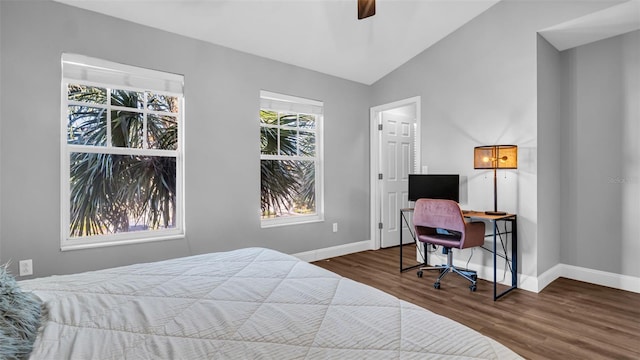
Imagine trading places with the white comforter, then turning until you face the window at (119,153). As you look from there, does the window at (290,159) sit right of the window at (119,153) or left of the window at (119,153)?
right

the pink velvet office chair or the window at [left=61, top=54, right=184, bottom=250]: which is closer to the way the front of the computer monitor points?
the pink velvet office chair

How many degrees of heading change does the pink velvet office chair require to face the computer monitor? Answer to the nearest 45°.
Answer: approximately 45° to its left

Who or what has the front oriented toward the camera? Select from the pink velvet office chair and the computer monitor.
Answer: the computer monitor

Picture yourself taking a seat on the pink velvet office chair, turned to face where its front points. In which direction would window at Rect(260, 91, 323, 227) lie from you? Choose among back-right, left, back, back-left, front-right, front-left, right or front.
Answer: back-left

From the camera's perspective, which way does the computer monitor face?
toward the camera

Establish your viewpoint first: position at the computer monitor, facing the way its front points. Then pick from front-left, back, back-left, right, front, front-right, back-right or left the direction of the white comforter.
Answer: front

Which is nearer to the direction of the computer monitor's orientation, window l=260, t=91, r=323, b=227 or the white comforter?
the white comforter

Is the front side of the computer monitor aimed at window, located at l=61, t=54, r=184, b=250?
no

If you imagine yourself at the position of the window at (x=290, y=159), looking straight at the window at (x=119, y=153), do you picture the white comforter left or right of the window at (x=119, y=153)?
left

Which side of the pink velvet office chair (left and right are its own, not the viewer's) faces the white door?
left

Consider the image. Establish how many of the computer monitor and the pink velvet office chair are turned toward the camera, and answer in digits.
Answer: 1

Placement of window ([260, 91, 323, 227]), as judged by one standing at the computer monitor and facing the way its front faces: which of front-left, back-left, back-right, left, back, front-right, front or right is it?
right

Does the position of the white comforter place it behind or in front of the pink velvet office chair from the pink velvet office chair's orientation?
behind
